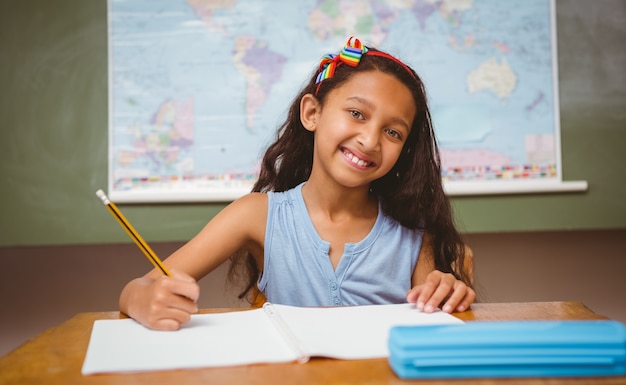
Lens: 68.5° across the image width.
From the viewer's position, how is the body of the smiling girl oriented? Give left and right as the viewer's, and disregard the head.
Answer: facing the viewer

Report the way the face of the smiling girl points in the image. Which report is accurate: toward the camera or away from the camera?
toward the camera

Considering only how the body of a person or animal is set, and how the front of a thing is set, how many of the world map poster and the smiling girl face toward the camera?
2

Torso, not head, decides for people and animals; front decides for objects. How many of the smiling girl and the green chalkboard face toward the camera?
2

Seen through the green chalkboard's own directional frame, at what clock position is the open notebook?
The open notebook is roughly at 11 o'clock from the green chalkboard.

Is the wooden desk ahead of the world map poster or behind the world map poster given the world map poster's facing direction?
ahead

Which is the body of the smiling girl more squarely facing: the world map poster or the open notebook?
the open notebook

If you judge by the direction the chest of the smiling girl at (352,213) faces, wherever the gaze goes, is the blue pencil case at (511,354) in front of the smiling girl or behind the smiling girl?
in front

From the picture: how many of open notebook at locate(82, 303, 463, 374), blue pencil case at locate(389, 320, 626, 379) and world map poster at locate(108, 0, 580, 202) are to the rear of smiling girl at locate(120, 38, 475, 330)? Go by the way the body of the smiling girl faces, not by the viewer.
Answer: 1

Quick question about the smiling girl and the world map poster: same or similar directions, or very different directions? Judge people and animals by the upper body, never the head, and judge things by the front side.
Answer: same or similar directions

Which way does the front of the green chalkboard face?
toward the camera

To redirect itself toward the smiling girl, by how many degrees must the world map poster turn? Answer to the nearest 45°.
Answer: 0° — it already faces them

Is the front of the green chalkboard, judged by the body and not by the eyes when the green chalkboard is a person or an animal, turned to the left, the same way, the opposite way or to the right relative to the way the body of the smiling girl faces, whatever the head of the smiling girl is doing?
the same way
